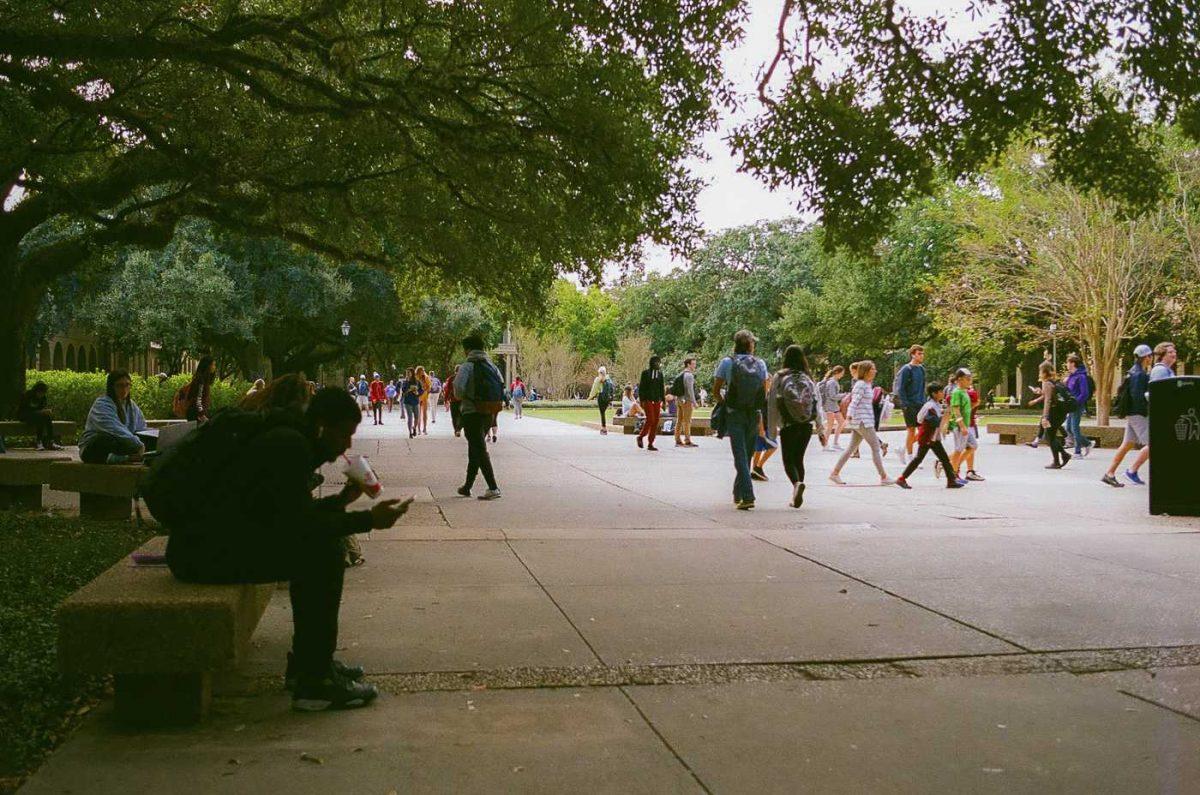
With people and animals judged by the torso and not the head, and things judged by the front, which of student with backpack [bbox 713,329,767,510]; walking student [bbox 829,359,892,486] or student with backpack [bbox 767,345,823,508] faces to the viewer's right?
the walking student

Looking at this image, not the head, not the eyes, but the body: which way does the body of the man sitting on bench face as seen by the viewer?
to the viewer's right

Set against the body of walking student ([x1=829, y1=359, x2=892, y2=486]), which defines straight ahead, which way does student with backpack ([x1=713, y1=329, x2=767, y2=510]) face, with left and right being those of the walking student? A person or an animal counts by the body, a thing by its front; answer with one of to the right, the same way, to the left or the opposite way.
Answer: to the left

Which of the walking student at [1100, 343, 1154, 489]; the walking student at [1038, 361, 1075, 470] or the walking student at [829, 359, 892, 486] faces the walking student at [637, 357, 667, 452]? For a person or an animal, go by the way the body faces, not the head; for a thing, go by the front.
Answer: the walking student at [1038, 361, 1075, 470]

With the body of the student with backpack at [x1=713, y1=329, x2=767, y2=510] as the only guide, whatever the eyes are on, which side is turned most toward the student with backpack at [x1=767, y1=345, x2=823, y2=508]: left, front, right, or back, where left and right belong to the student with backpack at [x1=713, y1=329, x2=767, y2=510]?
right

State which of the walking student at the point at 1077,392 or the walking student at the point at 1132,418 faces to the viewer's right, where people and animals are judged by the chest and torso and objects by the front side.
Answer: the walking student at the point at 1132,418

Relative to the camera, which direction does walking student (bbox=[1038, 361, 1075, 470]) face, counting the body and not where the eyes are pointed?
to the viewer's left

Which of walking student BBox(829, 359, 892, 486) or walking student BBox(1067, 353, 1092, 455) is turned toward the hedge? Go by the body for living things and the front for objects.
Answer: walking student BBox(1067, 353, 1092, 455)

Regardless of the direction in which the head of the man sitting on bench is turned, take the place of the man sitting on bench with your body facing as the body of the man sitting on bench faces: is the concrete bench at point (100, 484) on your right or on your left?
on your left

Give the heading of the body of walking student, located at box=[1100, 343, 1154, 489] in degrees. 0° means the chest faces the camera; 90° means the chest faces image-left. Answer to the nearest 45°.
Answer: approximately 270°

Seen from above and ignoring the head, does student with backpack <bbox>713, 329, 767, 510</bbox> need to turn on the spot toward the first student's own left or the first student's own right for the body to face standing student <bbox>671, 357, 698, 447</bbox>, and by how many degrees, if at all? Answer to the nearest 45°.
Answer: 0° — they already face them

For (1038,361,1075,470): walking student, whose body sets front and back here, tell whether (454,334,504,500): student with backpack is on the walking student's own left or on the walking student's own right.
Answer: on the walking student's own left

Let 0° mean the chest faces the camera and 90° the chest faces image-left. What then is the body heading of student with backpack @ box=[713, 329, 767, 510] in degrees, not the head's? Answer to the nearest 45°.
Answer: approximately 180°

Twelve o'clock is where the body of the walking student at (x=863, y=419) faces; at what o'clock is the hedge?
The hedge is roughly at 7 o'clock from the walking student.
